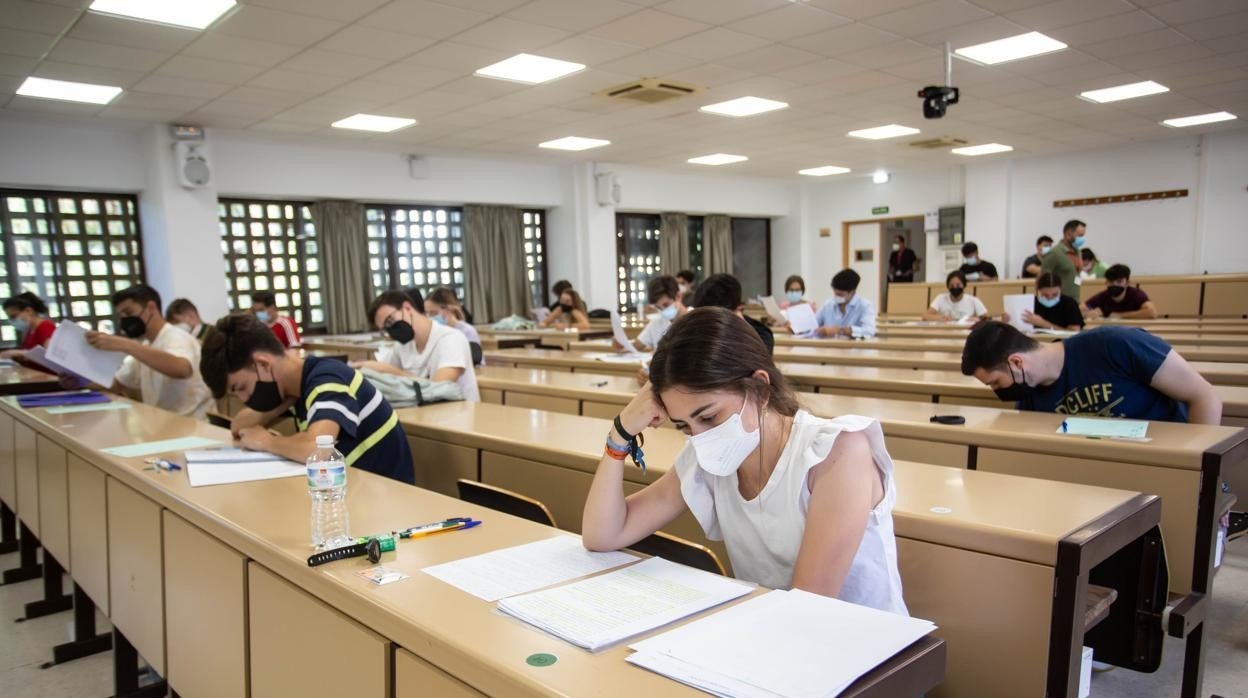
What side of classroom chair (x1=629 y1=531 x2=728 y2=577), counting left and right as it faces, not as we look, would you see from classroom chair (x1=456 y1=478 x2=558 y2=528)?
right

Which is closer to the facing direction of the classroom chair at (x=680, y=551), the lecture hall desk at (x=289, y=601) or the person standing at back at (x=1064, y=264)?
the lecture hall desk

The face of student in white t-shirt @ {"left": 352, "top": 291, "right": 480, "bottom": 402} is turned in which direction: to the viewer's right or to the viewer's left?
to the viewer's left

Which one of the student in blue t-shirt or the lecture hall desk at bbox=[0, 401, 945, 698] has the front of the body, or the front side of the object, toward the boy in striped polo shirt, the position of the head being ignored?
the student in blue t-shirt

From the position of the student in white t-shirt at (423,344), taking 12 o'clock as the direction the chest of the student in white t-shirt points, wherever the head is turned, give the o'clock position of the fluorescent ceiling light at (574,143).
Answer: The fluorescent ceiling light is roughly at 5 o'clock from the student in white t-shirt.

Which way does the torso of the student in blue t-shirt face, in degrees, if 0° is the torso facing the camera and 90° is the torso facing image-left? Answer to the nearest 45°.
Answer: approximately 45°

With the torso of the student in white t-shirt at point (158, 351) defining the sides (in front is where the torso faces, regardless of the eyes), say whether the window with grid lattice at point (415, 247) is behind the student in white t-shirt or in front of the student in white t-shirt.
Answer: behind

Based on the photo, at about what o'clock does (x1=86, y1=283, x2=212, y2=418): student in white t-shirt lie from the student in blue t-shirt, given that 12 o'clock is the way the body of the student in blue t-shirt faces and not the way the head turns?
The student in white t-shirt is roughly at 1 o'clock from the student in blue t-shirt.
